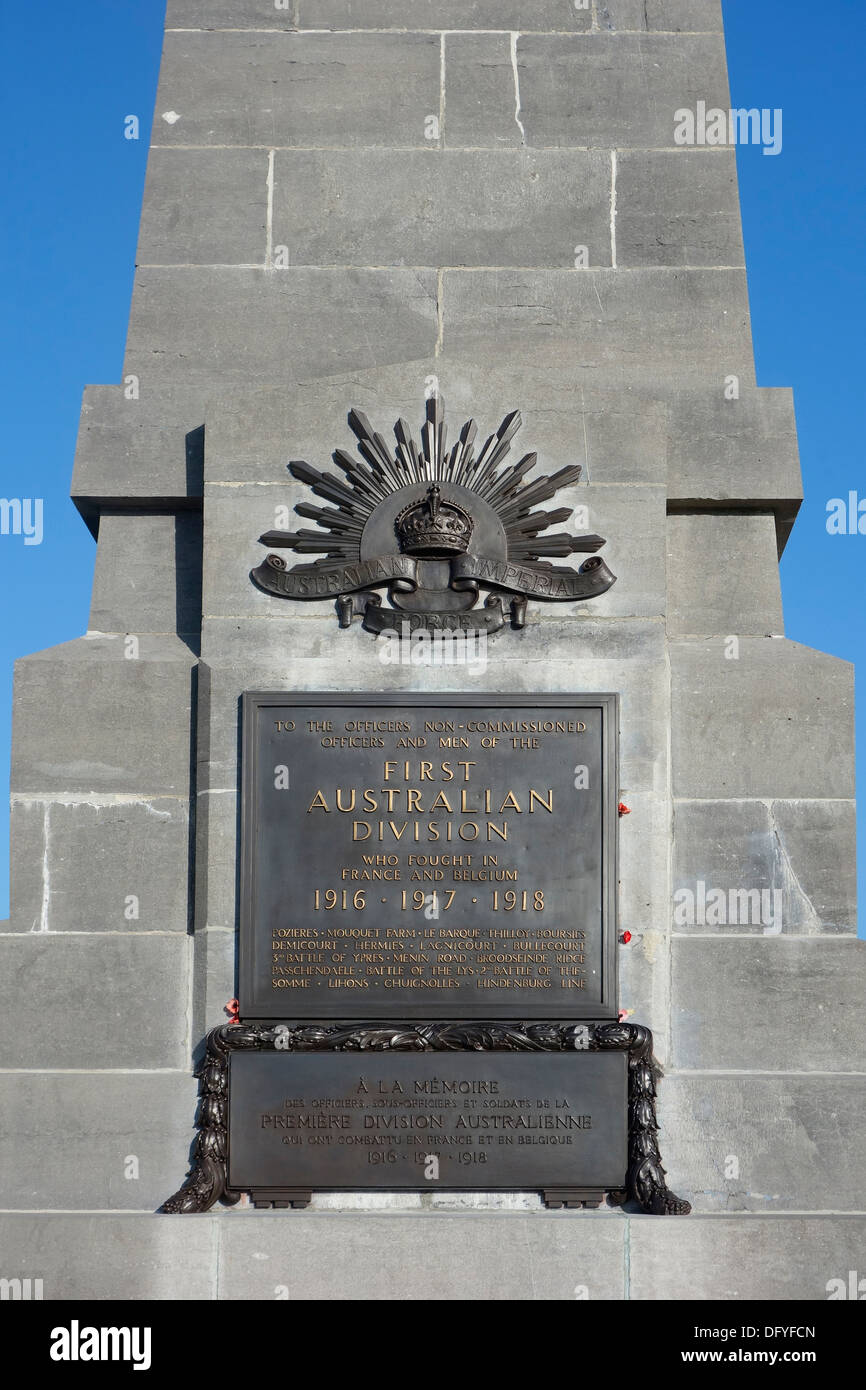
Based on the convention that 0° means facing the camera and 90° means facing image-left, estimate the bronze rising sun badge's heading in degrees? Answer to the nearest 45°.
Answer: approximately 0°

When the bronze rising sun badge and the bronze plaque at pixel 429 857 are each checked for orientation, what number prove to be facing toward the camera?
2

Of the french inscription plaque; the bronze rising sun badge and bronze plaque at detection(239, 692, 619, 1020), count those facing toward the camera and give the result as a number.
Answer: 3
